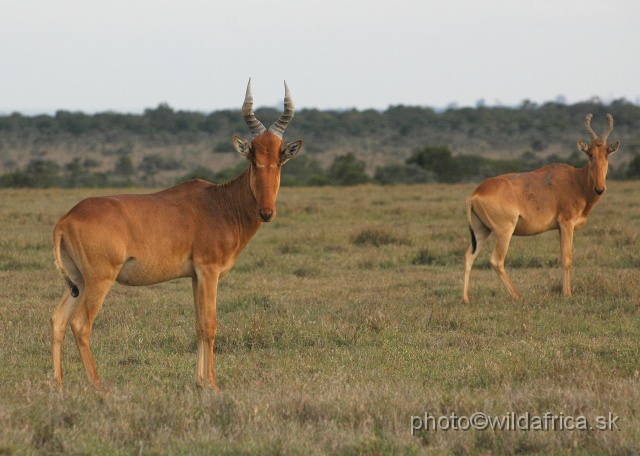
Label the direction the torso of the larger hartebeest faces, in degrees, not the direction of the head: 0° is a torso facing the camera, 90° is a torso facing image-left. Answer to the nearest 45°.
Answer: approximately 270°

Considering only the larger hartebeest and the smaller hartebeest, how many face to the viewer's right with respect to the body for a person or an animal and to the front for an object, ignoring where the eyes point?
2

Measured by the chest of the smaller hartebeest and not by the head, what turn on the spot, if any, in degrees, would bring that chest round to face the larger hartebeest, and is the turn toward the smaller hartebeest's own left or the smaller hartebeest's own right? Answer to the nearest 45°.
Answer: approximately 135° to the smaller hartebeest's own right

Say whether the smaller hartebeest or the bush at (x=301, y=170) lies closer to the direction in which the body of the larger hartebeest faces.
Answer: the smaller hartebeest

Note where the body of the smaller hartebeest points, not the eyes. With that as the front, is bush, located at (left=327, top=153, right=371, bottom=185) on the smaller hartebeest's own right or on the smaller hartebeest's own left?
on the smaller hartebeest's own left

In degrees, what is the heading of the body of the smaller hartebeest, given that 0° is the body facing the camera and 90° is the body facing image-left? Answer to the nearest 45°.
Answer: approximately 270°

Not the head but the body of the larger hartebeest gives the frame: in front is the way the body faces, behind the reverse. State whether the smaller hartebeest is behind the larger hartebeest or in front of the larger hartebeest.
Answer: in front

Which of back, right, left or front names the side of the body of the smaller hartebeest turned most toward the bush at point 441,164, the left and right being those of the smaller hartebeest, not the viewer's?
left

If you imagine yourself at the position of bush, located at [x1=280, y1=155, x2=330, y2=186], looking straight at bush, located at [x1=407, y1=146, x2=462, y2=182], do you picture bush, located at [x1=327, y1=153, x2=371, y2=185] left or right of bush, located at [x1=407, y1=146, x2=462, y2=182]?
right

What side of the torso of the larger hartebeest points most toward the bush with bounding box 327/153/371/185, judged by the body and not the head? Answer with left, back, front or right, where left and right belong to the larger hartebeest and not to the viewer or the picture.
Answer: left

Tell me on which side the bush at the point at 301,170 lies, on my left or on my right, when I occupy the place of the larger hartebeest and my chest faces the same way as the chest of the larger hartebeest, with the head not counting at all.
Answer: on my left
